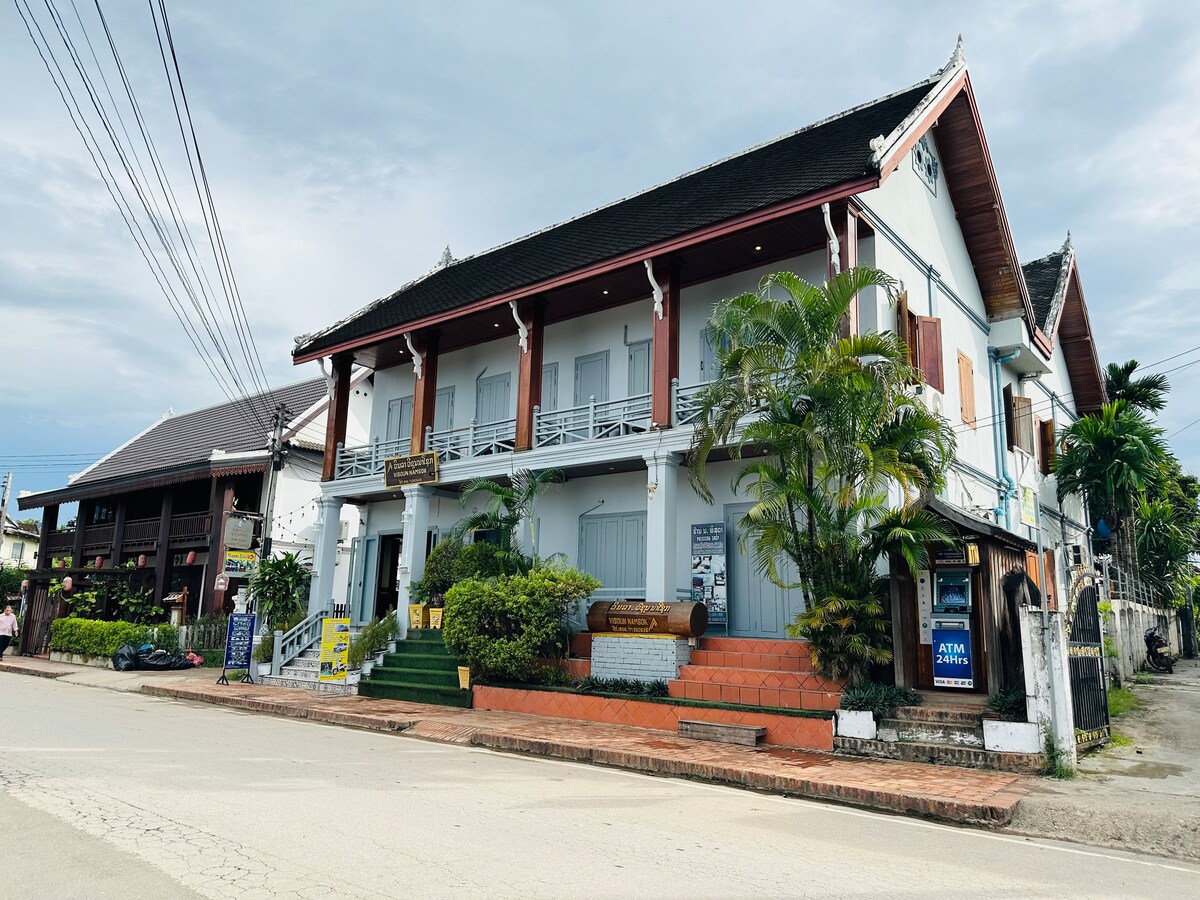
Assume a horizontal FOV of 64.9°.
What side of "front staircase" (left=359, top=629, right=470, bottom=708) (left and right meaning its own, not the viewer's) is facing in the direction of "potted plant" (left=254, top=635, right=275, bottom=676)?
right

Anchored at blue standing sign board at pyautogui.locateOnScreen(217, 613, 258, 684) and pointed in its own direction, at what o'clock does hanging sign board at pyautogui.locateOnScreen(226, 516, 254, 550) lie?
The hanging sign board is roughly at 6 o'clock from the blue standing sign board.

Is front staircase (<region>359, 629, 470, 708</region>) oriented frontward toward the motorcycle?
no

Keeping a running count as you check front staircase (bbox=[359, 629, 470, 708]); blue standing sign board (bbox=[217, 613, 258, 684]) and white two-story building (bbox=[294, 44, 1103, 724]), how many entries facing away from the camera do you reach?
0

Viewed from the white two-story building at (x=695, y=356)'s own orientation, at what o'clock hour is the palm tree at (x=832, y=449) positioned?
The palm tree is roughly at 10 o'clock from the white two-story building.

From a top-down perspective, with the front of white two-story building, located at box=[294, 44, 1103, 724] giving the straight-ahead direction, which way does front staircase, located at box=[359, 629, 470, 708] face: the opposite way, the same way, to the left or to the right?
the same way

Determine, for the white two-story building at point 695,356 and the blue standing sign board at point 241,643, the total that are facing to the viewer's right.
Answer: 0

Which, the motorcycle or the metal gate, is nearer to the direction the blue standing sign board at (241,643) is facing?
the metal gate

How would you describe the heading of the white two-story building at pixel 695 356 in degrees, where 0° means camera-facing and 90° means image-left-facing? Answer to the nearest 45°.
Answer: approximately 45°

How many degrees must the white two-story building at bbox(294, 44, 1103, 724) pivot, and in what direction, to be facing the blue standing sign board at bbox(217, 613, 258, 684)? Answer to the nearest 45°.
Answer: approximately 45° to its right

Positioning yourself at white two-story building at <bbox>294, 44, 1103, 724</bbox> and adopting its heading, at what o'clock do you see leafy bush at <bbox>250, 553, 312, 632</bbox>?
The leafy bush is roughly at 2 o'clock from the white two-story building.

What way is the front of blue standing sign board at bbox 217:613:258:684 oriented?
toward the camera

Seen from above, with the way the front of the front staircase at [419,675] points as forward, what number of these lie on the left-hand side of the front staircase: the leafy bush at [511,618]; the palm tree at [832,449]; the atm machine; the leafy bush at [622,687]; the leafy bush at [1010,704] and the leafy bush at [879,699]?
6

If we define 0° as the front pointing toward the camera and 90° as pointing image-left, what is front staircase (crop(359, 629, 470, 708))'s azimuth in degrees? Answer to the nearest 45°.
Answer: approximately 45°

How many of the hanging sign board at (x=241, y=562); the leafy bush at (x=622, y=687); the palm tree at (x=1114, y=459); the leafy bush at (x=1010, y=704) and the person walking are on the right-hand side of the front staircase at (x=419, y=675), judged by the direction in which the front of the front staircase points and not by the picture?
2

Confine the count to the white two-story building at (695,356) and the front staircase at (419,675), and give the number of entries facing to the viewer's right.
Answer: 0
